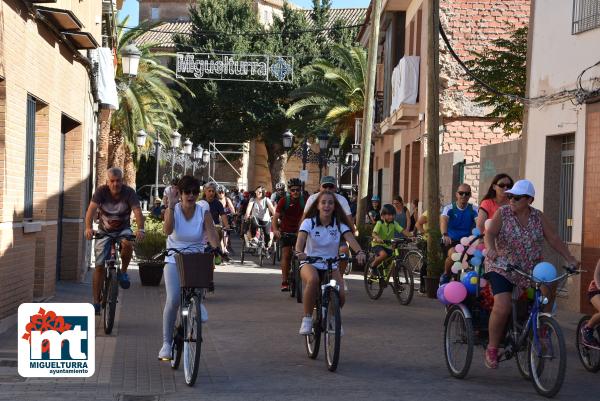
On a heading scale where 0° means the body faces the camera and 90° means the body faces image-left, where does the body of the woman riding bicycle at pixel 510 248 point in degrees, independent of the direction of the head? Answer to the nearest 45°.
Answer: approximately 315°

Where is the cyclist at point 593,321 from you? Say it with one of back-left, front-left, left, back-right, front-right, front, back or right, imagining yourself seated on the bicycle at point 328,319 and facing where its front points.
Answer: left

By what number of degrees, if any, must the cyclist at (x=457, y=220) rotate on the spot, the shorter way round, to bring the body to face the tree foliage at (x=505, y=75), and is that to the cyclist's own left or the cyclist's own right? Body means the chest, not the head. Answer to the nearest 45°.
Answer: approximately 180°

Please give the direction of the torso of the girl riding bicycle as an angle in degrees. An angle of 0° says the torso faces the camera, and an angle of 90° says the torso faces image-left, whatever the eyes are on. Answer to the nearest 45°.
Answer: approximately 0°

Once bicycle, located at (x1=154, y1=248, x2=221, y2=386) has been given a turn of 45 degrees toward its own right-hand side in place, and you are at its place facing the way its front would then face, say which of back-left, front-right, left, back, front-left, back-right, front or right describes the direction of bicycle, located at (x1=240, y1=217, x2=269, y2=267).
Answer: back-right

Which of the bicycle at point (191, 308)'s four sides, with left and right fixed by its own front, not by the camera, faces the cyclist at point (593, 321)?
left

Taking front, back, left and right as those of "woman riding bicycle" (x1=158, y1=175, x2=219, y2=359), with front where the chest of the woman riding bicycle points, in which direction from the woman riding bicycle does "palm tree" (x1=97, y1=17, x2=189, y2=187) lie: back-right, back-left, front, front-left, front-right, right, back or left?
back

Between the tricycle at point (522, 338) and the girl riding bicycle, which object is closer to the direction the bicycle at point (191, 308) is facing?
the tricycle
